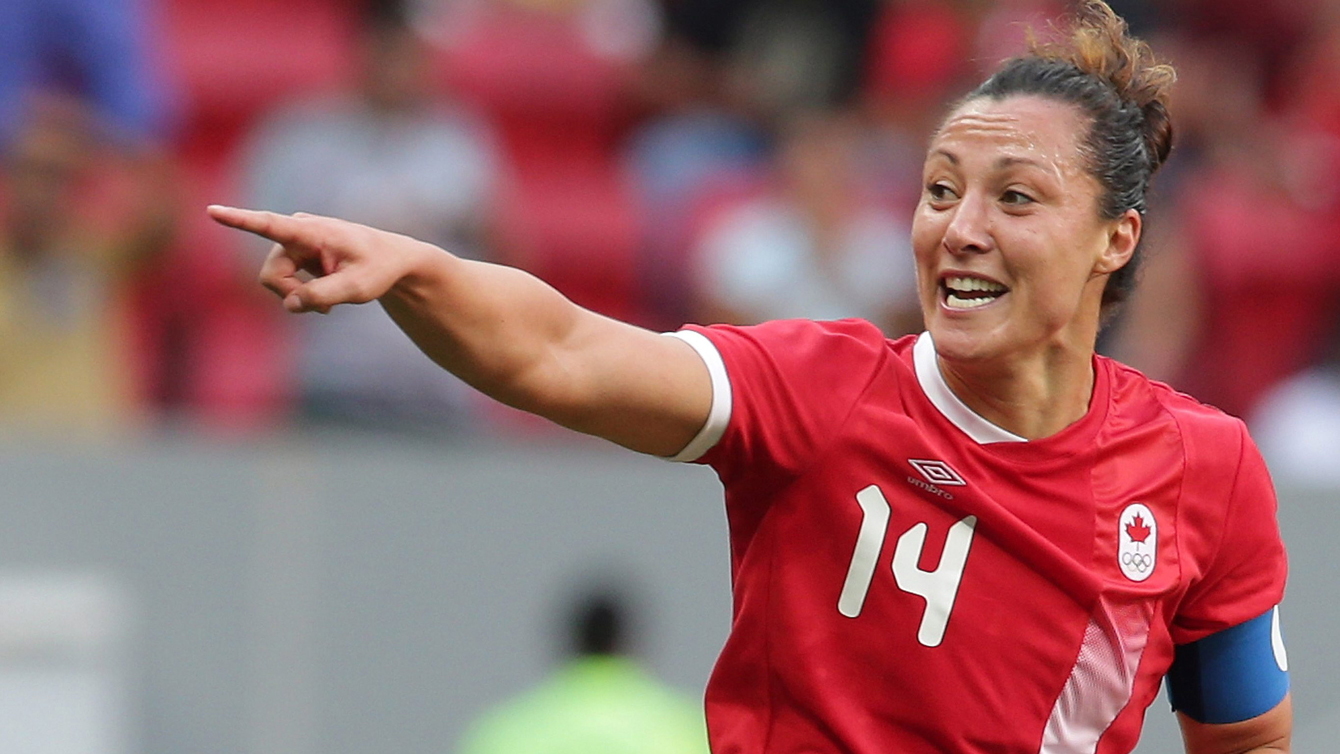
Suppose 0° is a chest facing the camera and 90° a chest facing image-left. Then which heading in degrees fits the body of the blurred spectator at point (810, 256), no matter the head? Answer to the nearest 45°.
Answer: approximately 0°

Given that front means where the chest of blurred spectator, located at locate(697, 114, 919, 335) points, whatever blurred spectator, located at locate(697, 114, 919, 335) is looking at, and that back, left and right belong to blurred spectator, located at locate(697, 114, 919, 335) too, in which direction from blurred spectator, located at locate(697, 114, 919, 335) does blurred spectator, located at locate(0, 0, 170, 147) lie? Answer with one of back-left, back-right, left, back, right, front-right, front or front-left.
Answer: right

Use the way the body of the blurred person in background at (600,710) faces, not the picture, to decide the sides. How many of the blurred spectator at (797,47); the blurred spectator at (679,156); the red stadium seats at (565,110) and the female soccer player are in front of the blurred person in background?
3

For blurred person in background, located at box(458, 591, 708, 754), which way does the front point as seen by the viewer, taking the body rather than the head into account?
away from the camera

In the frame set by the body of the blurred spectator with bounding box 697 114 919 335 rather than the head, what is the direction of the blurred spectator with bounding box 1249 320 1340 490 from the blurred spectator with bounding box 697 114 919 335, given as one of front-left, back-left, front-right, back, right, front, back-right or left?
left

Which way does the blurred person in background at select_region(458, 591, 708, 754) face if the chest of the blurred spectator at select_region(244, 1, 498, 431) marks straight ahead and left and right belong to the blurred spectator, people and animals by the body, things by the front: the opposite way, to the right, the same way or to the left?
the opposite way

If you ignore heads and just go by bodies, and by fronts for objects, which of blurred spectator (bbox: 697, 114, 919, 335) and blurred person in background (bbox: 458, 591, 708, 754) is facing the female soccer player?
the blurred spectator

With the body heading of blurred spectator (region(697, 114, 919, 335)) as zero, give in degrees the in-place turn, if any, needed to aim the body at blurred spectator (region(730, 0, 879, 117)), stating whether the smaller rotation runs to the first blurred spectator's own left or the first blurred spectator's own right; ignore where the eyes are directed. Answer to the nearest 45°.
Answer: approximately 180°

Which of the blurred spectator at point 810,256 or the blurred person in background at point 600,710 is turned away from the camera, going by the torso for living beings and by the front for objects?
the blurred person in background

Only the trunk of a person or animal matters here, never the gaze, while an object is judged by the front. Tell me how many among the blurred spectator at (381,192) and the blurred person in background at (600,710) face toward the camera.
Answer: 1

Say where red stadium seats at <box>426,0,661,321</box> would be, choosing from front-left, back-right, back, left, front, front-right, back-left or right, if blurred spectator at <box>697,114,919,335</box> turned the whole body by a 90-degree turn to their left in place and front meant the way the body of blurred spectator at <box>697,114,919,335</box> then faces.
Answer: back-left
